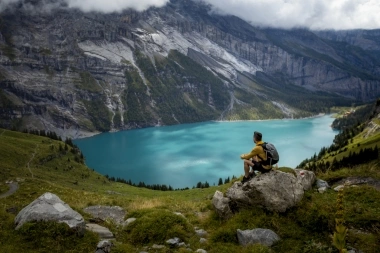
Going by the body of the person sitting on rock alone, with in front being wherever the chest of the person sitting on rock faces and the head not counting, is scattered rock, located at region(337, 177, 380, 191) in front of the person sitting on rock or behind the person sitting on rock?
behind

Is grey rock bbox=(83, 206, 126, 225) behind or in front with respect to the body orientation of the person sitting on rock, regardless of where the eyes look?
in front

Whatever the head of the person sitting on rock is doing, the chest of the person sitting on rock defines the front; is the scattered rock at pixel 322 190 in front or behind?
behind

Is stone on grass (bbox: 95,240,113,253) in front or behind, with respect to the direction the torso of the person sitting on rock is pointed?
in front

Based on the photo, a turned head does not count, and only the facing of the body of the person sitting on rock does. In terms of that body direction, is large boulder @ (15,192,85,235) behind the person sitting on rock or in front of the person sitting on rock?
in front

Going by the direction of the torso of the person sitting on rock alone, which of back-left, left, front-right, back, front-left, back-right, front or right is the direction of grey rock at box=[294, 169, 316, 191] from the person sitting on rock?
back-right

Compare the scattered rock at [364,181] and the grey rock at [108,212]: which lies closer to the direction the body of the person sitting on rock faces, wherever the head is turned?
the grey rock

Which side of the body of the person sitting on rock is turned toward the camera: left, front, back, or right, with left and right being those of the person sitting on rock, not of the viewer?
left
